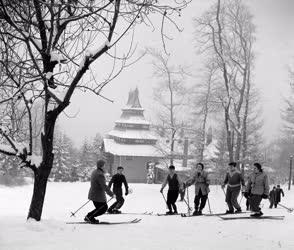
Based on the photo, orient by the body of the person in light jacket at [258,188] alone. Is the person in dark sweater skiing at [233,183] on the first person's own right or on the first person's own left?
on the first person's own right

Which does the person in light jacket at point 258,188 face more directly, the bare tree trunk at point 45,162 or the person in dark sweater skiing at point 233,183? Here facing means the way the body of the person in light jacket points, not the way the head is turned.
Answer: the bare tree trunk

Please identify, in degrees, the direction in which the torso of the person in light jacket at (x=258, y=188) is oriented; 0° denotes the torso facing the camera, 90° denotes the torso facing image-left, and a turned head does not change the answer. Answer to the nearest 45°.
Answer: approximately 45°

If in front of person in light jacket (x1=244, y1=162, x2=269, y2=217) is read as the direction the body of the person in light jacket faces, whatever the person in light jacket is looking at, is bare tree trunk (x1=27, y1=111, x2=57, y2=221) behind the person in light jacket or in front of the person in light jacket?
in front
